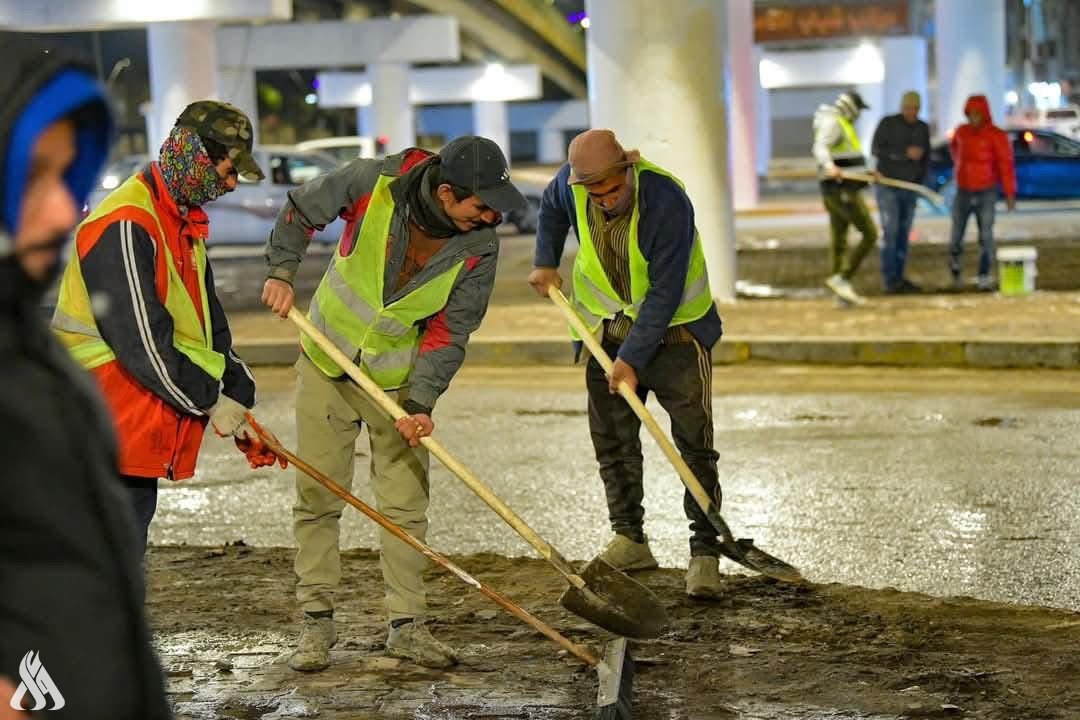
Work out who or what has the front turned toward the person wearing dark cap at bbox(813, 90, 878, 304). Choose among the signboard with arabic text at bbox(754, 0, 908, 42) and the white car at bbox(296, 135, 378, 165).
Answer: the signboard with arabic text

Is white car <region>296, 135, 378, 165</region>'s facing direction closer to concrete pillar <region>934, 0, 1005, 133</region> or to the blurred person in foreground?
the blurred person in foreground

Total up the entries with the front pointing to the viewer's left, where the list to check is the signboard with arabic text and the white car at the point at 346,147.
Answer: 1

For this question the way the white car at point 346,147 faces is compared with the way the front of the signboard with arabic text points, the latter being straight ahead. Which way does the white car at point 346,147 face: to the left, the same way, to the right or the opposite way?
to the right

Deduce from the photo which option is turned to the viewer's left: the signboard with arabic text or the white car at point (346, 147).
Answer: the white car

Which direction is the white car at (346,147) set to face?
to the viewer's left

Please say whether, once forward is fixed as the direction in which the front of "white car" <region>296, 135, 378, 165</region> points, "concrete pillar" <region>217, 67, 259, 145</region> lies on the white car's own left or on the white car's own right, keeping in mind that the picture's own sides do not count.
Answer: on the white car's own right

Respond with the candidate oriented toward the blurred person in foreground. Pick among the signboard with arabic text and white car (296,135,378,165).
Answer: the signboard with arabic text

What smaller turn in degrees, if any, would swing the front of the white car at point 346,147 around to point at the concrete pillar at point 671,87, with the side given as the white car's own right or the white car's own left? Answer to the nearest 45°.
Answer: approximately 90° to the white car's own left

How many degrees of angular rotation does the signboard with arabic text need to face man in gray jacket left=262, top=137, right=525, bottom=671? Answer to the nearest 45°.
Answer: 0° — it already faces them

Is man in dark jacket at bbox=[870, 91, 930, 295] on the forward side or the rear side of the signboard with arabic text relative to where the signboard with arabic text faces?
on the forward side

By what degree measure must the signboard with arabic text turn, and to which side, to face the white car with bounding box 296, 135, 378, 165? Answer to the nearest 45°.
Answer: approximately 45° to its right

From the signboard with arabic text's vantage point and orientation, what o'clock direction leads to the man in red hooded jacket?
The man in red hooded jacket is roughly at 12 o'clock from the signboard with arabic text.

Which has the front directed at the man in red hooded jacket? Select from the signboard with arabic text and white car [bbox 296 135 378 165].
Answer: the signboard with arabic text
